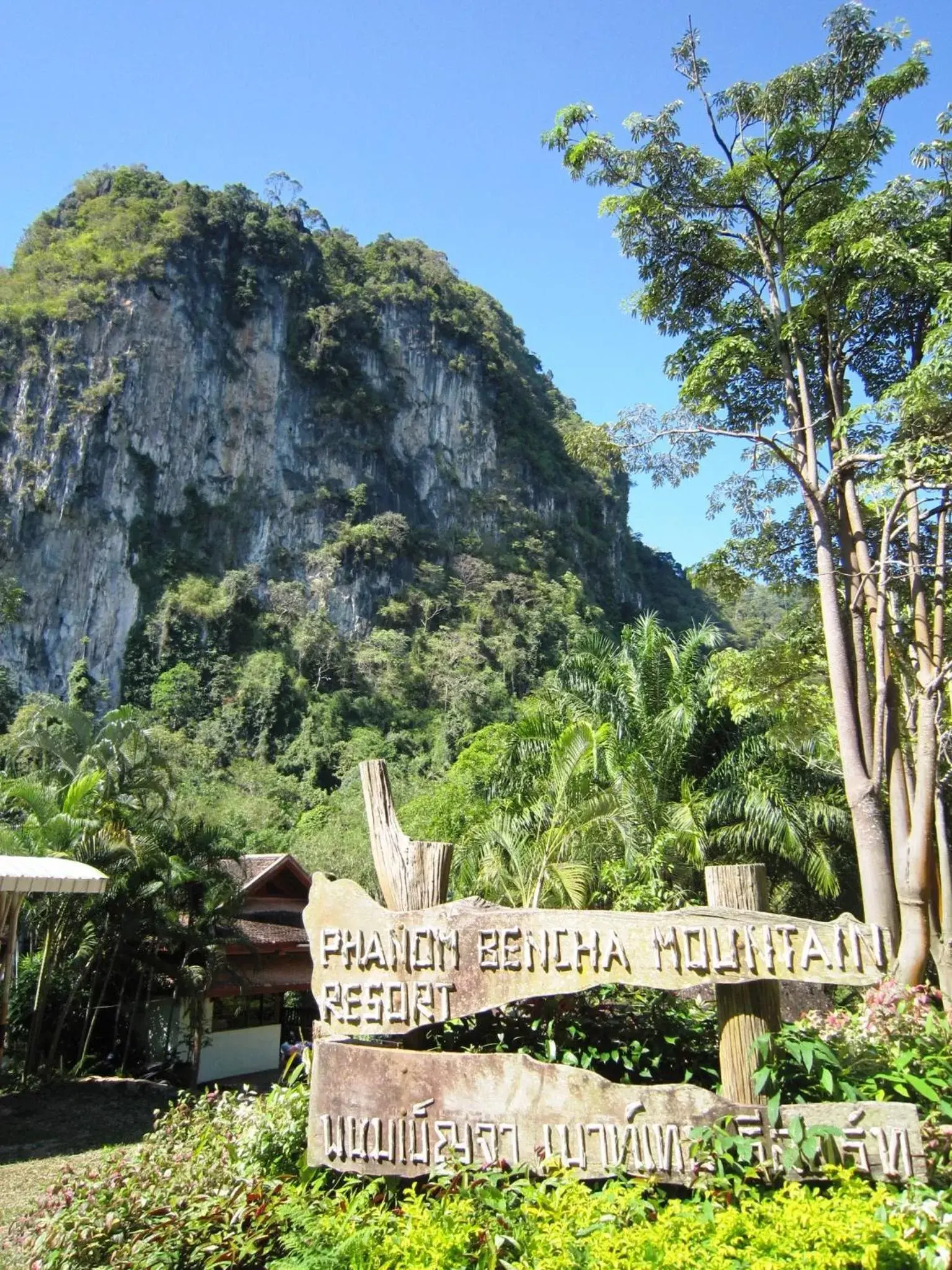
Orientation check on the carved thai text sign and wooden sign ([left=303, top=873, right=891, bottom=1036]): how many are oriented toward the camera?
2

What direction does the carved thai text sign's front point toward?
toward the camera

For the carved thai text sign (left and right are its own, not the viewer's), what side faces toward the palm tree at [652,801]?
back

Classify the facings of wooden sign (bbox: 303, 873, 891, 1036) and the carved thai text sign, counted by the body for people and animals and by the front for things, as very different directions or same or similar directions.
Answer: same or similar directions

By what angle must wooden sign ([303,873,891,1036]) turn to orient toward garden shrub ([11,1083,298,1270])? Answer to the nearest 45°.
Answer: approximately 90° to its right

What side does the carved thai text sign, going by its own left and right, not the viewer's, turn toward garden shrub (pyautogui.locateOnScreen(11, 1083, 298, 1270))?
right

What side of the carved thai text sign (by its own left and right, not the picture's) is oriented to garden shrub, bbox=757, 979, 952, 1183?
left

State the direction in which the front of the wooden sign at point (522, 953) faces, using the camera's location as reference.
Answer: facing the viewer
